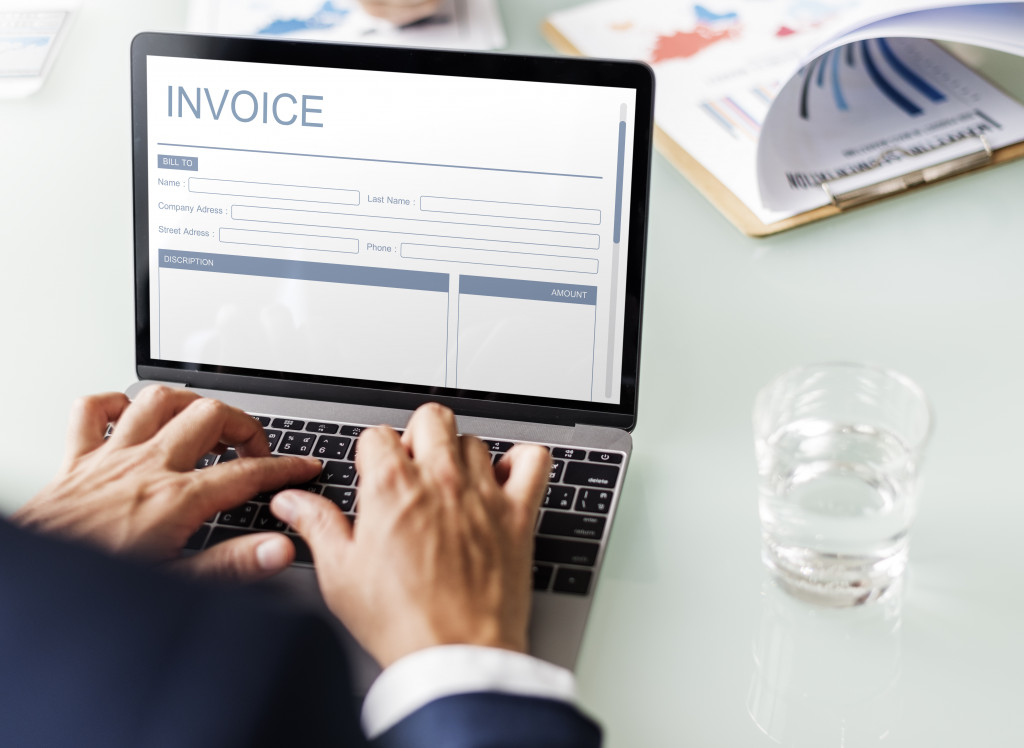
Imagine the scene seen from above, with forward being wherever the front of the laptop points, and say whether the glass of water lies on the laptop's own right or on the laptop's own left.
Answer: on the laptop's own left

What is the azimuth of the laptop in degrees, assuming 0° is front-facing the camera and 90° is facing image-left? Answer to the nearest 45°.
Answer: approximately 0°

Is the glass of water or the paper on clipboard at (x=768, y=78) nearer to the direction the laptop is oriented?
the glass of water
